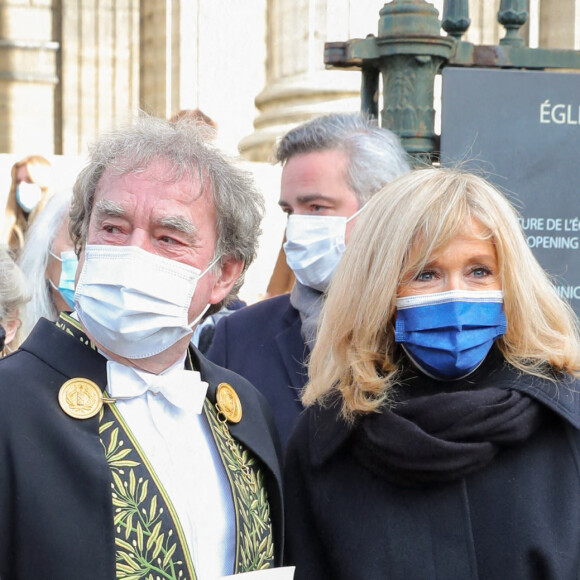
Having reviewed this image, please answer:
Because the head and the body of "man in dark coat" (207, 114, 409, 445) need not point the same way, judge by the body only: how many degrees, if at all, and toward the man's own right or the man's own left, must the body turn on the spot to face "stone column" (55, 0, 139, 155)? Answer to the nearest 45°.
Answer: approximately 135° to the man's own right

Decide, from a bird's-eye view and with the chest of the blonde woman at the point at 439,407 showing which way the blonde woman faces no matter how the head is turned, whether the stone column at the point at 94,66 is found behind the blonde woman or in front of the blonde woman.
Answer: behind

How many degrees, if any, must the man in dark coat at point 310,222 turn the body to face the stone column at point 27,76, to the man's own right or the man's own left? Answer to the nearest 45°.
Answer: approximately 135° to the man's own right

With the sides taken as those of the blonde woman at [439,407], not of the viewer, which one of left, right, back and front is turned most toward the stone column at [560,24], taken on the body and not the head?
back
